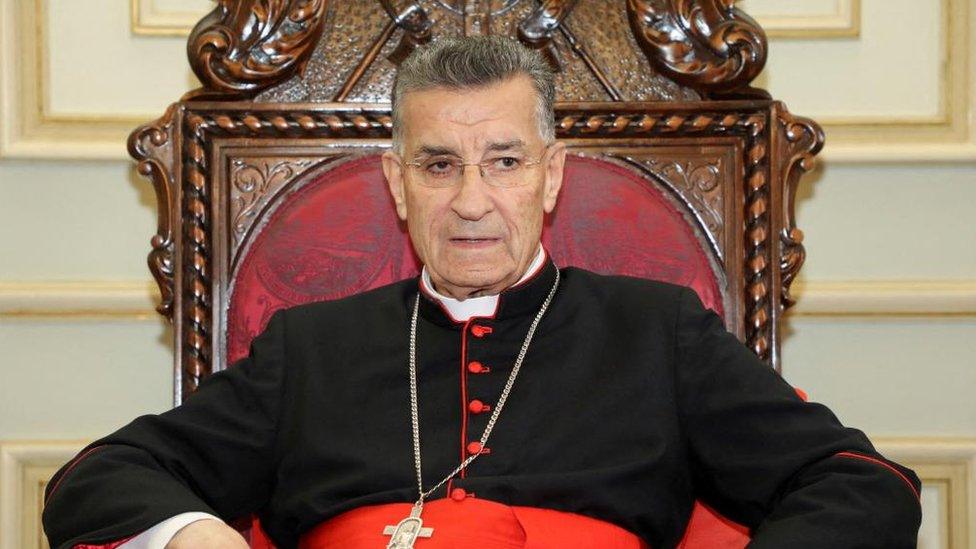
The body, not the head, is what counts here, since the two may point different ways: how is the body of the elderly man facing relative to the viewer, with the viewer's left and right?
facing the viewer

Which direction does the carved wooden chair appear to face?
toward the camera
